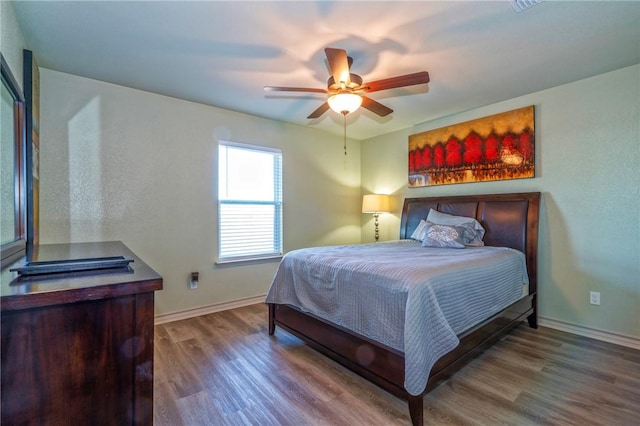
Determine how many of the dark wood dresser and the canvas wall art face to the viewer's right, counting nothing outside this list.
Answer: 1

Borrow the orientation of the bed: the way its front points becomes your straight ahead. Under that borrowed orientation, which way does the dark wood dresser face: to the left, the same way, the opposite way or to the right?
the opposite way

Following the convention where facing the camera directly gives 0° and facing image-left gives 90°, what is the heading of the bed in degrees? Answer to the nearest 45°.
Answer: approximately 45°

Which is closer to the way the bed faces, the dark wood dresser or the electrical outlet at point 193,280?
the dark wood dresser

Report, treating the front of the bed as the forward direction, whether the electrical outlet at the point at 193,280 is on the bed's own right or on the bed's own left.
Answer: on the bed's own right

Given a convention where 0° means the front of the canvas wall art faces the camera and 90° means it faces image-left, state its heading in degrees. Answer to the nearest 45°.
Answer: approximately 45°

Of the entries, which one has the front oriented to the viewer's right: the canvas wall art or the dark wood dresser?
the dark wood dresser

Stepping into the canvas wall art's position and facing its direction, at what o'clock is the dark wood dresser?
The dark wood dresser is roughly at 11 o'clock from the canvas wall art.

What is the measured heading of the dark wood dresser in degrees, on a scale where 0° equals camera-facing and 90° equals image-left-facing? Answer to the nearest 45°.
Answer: approximately 270°

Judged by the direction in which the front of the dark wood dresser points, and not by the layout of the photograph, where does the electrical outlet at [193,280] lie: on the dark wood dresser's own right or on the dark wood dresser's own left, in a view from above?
on the dark wood dresser's own left
